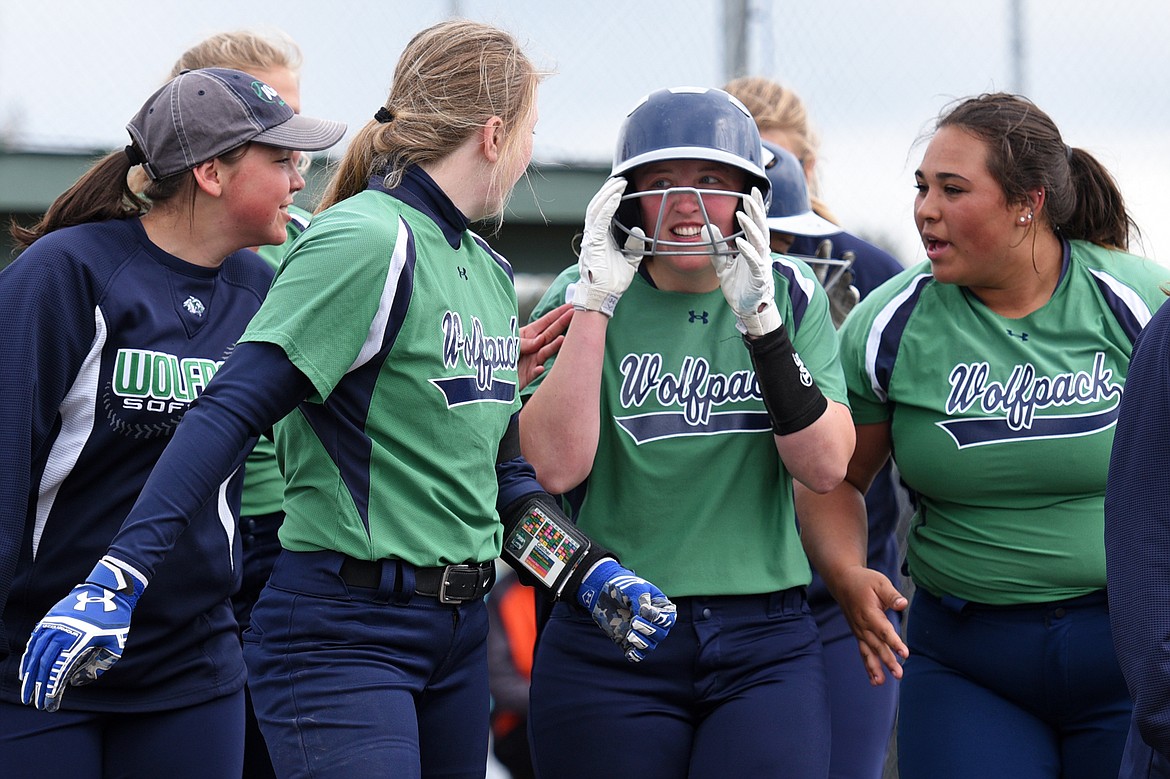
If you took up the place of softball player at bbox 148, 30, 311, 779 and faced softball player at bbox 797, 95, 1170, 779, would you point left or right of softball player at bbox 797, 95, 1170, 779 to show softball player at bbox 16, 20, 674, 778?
right

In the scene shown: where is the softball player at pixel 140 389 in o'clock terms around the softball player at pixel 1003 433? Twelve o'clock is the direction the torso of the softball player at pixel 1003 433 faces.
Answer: the softball player at pixel 140 389 is roughly at 2 o'clock from the softball player at pixel 1003 433.

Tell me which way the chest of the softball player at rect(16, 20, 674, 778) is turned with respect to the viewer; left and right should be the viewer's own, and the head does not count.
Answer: facing the viewer and to the right of the viewer

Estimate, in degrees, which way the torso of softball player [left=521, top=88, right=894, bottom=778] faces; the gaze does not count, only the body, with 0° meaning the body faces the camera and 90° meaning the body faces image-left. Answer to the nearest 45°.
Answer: approximately 0°

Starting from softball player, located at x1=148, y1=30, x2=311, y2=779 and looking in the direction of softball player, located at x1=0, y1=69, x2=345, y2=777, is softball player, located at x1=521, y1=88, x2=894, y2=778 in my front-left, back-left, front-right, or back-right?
front-left

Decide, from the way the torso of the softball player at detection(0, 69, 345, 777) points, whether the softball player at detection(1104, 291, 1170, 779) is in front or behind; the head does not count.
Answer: in front

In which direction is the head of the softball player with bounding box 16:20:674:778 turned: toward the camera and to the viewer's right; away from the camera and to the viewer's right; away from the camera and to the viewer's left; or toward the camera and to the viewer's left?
away from the camera and to the viewer's right

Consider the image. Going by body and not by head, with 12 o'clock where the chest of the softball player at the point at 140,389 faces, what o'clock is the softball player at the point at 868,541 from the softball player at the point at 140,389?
the softball player at the point at 868,541 is roughly at 10 o'clock from the softball player at the point at 140,389.

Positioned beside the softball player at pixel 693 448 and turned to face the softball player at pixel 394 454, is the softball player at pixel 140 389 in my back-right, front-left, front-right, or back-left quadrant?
front-right

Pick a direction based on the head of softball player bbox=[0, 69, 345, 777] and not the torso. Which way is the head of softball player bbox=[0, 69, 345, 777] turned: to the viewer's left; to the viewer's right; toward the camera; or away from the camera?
to the viewer's right

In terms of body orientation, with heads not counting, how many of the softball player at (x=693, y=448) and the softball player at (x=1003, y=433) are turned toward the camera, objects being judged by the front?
2

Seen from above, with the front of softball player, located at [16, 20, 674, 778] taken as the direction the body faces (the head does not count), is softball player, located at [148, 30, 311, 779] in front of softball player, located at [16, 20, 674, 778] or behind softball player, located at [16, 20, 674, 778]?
behind

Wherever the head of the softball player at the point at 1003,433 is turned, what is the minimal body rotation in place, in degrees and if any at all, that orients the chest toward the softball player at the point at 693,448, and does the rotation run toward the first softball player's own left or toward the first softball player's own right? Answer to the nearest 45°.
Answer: approximately 45° to the first softball player's own right
